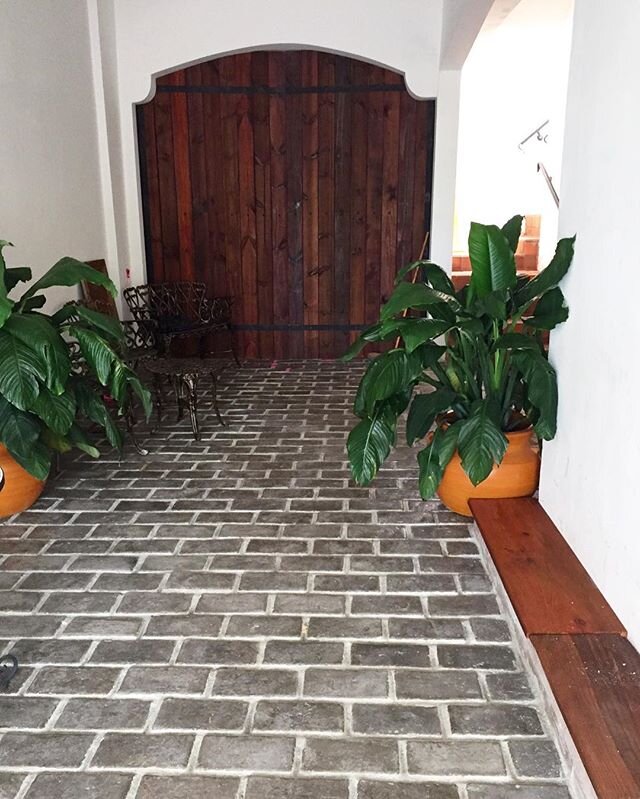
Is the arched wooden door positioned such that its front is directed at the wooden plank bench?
yes

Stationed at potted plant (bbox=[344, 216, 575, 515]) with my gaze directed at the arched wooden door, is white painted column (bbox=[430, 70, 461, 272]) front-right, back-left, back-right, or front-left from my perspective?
front-right

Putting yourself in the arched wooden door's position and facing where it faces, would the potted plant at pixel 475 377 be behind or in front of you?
in front

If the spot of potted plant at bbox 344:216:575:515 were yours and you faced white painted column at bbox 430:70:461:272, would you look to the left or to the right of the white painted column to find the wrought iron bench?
left

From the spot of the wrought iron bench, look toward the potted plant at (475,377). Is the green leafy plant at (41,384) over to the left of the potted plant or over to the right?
right

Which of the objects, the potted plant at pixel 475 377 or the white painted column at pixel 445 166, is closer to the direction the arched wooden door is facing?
the potted plant

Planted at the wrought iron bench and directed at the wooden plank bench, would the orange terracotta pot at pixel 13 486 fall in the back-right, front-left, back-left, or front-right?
front-right

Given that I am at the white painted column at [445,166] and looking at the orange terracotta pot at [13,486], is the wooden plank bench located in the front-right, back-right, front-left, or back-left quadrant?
front-left

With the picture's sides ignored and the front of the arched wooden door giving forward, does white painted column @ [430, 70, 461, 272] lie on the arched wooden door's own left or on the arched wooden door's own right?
on the arched wooden door's own left

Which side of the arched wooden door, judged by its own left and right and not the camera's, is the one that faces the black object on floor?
front

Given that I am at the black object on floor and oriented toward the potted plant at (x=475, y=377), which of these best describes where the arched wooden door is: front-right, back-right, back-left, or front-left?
front-left

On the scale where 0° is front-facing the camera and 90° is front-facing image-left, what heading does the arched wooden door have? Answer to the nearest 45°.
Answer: approximately 0°

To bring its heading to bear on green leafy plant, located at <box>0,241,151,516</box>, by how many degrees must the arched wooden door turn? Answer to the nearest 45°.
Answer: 0° — it already faces it
